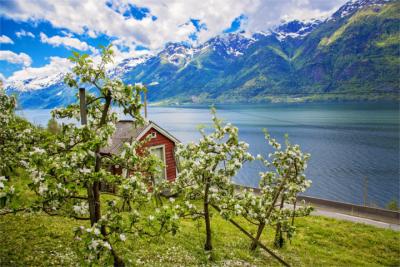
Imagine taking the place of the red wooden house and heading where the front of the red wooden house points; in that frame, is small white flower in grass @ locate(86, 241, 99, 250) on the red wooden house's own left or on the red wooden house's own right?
on the red wooden house's own right

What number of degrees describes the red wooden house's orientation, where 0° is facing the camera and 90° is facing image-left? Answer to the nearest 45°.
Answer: approximately 315°
